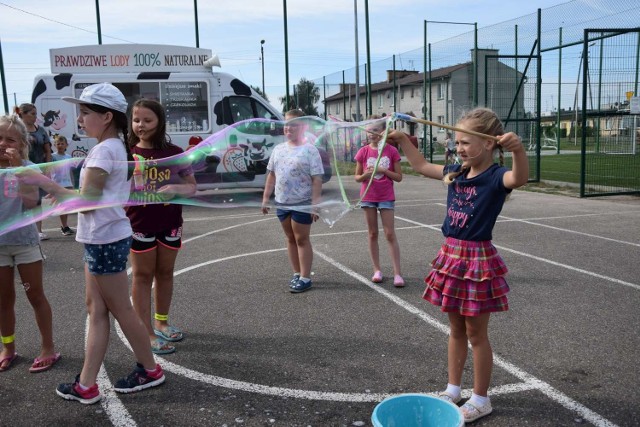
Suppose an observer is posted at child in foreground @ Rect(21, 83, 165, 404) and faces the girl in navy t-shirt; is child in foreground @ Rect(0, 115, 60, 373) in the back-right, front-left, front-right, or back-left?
back-left

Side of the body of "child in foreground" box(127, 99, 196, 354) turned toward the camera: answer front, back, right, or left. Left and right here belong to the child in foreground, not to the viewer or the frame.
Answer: front

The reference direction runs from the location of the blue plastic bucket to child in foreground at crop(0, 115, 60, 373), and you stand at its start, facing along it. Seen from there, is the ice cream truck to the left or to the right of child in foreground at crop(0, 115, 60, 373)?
right

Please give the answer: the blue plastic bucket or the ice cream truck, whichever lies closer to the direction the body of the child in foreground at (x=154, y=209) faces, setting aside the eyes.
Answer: the blue plastic bucket

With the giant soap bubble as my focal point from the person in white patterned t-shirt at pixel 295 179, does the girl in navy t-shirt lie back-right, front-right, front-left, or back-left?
front-left

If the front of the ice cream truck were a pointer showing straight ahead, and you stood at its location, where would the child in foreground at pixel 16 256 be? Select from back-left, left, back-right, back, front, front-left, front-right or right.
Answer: right

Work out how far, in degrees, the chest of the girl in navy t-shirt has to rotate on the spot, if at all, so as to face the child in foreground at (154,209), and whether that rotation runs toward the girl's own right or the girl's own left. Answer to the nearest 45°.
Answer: approximately 45° to the girl's own right

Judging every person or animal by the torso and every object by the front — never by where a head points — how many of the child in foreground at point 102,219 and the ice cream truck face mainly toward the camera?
0

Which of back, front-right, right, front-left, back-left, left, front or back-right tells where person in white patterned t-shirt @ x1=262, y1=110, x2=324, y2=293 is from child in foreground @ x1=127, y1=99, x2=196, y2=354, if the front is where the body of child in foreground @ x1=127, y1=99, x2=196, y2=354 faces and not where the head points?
back-left

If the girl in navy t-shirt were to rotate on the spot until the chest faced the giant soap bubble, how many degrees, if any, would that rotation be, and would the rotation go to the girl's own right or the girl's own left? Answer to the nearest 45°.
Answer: approximately 90° to the girl's own right

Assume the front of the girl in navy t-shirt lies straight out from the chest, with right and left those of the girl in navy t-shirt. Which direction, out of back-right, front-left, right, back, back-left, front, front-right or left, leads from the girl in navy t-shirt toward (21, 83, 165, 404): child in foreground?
front-right

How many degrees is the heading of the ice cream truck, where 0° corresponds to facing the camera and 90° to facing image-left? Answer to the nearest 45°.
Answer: approximately 270°
